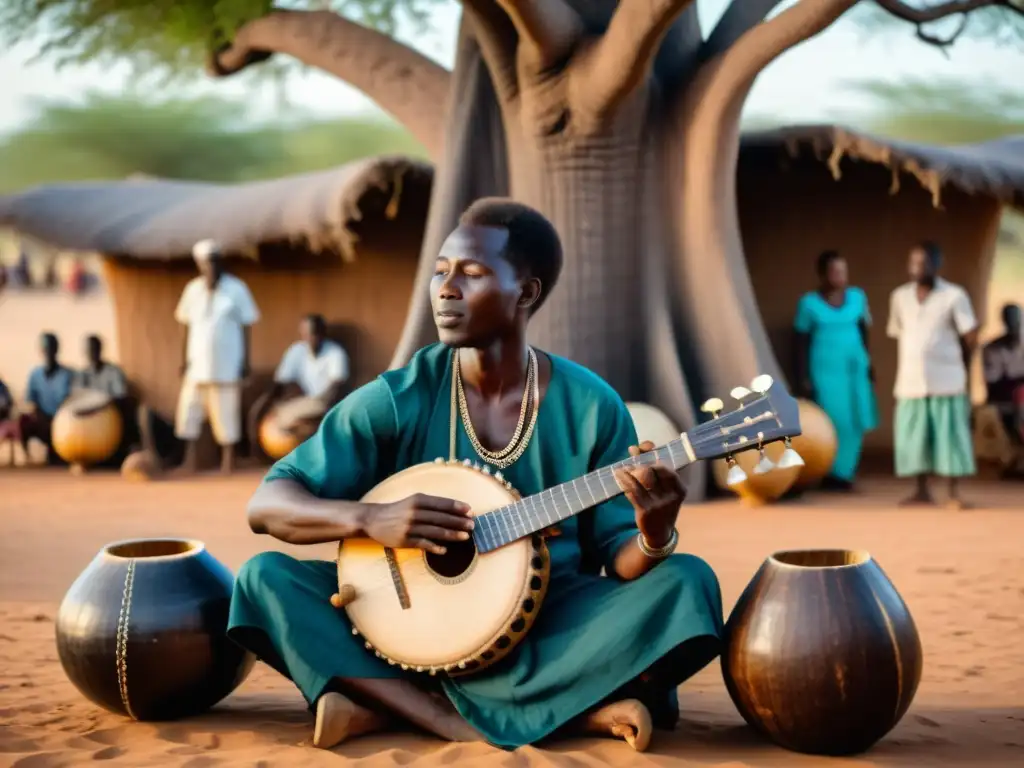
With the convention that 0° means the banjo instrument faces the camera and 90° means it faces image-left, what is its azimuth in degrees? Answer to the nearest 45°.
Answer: approximately 0°

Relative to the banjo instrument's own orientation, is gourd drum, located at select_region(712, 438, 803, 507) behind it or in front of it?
behind

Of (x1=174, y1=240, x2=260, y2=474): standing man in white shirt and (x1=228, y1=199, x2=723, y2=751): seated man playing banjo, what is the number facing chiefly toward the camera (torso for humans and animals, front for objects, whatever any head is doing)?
2

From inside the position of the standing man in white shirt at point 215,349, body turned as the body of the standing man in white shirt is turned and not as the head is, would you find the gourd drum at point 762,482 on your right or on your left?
on your left

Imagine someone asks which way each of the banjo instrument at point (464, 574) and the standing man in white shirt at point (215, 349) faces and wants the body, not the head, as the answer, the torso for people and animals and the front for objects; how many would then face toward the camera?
2

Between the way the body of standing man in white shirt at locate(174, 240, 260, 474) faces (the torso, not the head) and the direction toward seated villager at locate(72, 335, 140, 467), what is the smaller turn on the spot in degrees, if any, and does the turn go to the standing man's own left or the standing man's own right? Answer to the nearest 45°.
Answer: approximately 135° to the standing man's own right

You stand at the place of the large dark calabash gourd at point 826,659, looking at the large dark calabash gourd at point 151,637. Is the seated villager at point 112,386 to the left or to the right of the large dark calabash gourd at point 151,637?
right

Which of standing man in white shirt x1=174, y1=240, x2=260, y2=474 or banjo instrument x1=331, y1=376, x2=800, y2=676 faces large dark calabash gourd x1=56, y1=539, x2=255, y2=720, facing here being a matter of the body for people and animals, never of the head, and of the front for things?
the standing man in white shirt
